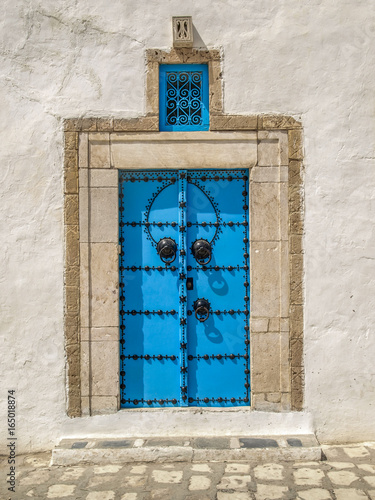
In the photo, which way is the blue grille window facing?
toward the camera

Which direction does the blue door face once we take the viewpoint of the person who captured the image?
facing the viewer
